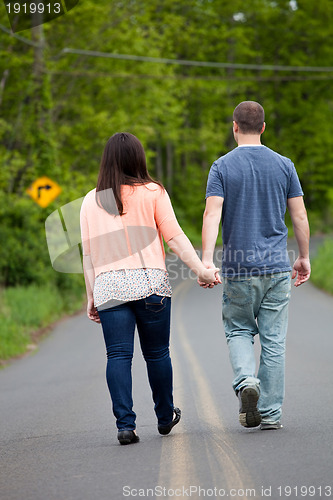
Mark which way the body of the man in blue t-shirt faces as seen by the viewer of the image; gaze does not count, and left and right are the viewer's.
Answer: facing away from the viewer

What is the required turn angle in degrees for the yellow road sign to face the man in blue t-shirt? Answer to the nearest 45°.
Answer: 0° — it already faces them

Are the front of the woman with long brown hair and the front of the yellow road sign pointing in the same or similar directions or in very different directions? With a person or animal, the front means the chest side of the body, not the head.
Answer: very different directions

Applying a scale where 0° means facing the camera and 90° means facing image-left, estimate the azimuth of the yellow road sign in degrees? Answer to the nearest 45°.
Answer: approximately 0°

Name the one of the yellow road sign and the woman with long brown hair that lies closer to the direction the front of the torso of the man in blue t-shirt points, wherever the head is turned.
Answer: the yellow road sign

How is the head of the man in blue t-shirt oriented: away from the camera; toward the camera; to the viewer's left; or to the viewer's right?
away from the camera

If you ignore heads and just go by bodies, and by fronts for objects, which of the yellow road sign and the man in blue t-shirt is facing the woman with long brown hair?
the yellow road sign

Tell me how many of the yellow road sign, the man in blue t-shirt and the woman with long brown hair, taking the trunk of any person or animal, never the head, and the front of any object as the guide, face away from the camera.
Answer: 2

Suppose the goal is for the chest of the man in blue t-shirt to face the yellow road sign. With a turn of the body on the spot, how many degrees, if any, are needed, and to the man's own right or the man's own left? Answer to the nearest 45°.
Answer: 0° — they already face it

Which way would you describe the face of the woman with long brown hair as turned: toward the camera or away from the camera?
away from the camera

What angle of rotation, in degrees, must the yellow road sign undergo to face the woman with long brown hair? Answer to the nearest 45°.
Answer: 0° — it already faces them

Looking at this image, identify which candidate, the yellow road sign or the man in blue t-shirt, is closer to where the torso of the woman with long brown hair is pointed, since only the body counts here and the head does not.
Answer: the yellow road sign

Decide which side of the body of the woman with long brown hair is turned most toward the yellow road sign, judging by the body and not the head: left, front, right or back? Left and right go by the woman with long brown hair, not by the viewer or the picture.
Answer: front

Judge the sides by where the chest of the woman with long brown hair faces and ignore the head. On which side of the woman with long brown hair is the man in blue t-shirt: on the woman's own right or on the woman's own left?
on the woman's own right

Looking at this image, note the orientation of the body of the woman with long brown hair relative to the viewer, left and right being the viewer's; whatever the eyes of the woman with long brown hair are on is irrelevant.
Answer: facing away from the viewer

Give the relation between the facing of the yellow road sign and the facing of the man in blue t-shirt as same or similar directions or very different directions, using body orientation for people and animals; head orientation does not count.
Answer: very different directions
